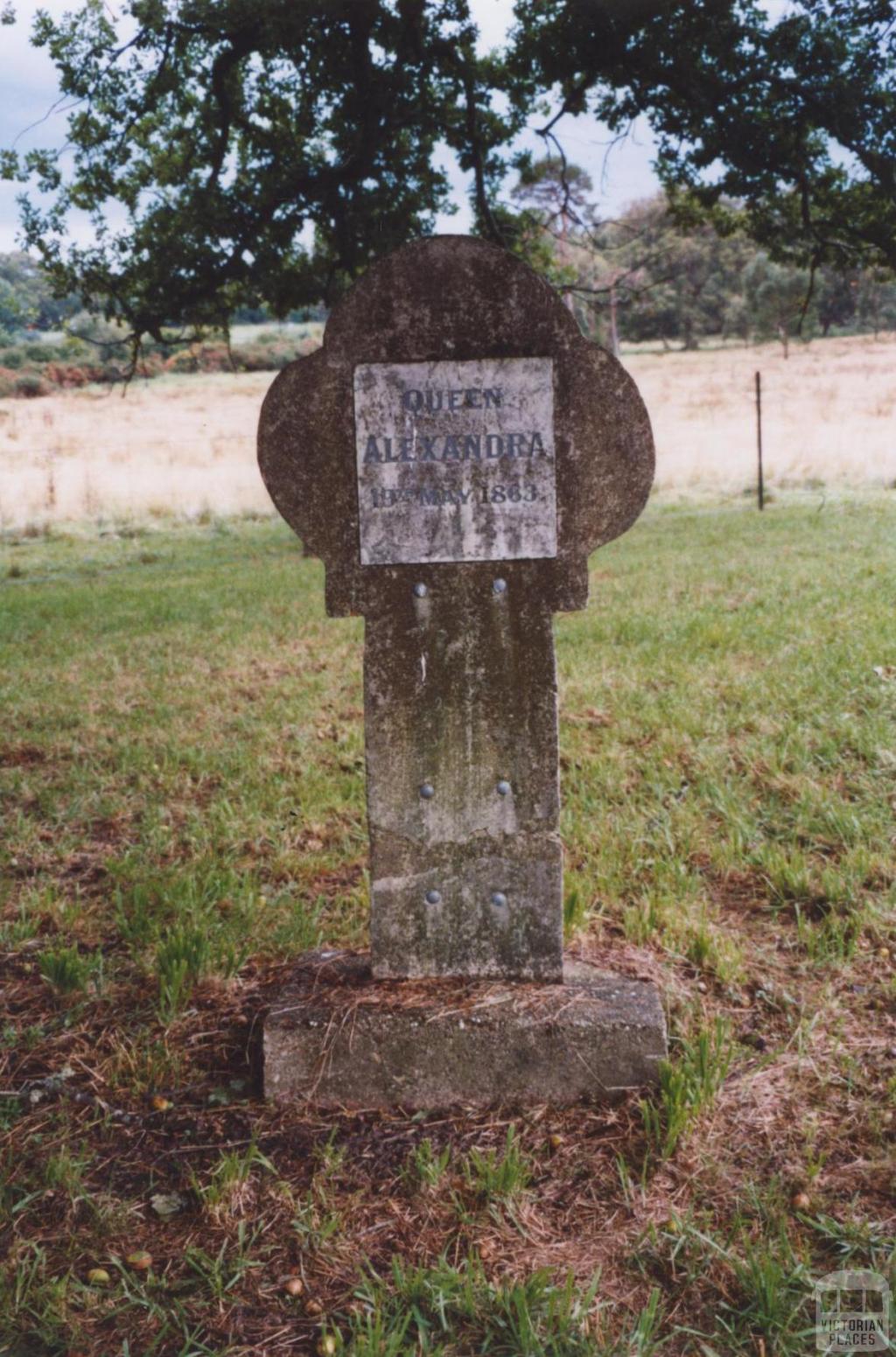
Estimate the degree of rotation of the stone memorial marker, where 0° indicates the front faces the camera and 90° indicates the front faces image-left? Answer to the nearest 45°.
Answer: approximately 0°

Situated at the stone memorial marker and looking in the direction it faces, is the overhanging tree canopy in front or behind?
behind
